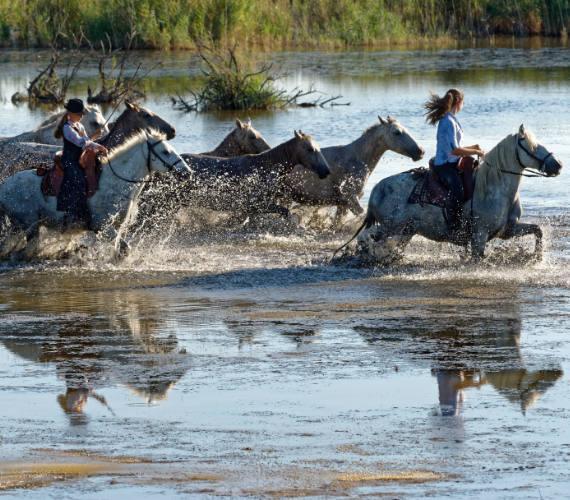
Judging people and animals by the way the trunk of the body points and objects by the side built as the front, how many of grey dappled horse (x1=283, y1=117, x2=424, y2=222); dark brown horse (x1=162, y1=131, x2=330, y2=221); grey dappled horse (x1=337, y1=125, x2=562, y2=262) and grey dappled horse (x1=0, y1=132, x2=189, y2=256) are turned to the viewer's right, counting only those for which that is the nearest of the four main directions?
4

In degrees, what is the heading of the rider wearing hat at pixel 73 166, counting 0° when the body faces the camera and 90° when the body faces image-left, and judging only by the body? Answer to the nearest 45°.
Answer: approximately 270°

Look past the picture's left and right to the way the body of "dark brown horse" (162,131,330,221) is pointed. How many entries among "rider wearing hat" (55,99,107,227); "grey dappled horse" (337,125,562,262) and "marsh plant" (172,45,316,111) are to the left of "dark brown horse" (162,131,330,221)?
1

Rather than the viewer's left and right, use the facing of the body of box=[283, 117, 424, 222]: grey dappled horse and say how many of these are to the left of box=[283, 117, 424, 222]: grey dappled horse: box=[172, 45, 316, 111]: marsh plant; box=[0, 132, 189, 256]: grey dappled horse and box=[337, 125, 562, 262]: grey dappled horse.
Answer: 1

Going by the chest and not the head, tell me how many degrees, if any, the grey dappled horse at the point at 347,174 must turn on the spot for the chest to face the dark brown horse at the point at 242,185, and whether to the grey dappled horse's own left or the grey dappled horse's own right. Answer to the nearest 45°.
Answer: approximately 180°

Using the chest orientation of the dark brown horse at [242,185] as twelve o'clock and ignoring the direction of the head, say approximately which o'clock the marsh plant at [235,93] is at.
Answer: The marsh plant is roughly at 9 o'clock from the dark brown horse.

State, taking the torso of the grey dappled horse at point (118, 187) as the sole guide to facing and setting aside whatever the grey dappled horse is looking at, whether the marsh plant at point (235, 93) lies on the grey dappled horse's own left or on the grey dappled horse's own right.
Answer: on the grey dappled horse's own left

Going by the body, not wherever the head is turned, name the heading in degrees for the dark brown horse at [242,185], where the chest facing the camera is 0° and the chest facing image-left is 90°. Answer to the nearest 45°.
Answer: approximately 270°

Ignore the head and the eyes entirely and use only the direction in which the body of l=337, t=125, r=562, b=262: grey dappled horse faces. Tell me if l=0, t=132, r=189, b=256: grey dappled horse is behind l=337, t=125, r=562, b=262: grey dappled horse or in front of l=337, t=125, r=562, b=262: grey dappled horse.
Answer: behind

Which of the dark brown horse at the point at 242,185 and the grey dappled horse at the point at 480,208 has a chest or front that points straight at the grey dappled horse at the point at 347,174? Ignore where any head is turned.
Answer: the dark brown horse at the point at 242,185

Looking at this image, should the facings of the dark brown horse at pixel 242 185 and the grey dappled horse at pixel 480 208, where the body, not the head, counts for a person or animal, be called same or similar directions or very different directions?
same or similar directions

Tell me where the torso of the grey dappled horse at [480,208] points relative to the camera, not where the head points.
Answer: to the viewer's right

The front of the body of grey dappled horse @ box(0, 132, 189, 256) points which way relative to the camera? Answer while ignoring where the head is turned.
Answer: to the viewer's right

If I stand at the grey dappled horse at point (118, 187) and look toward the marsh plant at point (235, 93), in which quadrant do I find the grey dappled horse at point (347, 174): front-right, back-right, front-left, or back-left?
front-right

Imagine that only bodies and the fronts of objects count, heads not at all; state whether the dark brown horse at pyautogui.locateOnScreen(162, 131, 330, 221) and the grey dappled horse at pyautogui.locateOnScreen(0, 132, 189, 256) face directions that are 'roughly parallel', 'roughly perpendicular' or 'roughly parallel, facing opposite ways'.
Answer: roughly parallel

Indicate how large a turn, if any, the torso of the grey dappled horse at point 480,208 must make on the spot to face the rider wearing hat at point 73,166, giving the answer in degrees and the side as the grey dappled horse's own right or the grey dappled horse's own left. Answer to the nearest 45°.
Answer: approximately 180°

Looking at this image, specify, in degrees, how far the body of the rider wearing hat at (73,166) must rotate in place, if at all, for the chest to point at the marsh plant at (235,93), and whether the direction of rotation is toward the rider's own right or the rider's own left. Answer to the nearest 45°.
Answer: approximately 90° to the rider's own left

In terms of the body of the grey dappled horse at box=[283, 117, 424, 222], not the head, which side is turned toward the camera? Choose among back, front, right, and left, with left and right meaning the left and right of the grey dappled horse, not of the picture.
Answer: right
